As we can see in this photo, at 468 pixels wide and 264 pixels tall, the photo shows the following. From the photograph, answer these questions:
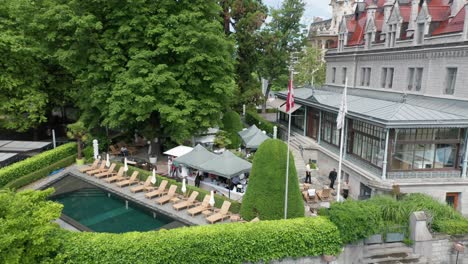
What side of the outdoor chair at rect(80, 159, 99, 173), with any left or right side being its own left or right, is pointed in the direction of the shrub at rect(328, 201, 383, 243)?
left

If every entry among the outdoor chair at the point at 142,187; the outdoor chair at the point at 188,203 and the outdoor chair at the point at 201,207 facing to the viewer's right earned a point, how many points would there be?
0

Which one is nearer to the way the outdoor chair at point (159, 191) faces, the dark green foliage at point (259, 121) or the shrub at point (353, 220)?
the shrub

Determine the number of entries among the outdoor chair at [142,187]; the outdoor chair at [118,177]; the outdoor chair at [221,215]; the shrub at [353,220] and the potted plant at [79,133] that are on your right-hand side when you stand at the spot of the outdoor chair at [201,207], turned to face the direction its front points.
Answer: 3

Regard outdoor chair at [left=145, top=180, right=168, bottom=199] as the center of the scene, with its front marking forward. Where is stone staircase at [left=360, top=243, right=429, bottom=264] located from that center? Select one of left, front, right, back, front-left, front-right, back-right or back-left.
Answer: left

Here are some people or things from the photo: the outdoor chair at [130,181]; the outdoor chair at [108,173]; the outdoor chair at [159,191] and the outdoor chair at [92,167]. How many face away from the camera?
0

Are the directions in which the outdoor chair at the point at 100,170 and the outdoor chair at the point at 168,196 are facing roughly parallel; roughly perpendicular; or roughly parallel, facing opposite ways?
roughly parallel

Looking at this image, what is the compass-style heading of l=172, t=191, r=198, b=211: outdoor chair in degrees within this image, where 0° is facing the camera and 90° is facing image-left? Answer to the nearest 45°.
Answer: approximately 45°

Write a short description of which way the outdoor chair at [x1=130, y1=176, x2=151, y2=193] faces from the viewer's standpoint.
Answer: facing the viewer and to the left of the viewer

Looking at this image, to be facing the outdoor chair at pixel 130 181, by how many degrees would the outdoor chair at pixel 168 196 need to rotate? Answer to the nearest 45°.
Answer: approximately 90° to its right

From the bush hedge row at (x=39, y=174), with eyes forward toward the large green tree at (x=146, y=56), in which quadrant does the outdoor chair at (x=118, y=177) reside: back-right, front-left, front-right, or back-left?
front-right

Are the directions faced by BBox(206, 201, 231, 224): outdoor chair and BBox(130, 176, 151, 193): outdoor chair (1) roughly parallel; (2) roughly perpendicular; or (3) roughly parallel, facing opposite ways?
roughly parallel

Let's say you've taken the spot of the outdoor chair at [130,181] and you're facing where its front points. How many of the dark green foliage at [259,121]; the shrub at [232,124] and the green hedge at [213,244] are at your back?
2

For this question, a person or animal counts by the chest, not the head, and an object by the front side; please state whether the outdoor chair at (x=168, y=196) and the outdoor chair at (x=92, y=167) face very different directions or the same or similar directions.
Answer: same or similar directions

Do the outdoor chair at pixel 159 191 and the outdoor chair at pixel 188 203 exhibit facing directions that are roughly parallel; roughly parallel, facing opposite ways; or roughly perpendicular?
roughly parallel

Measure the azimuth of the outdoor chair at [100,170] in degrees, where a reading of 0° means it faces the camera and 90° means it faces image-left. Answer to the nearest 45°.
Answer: approximately 45°

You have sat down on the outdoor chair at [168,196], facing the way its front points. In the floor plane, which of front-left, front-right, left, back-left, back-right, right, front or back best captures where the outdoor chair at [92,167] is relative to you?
right
